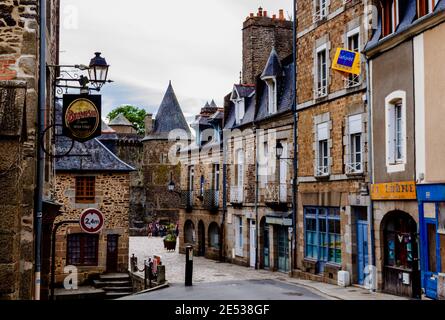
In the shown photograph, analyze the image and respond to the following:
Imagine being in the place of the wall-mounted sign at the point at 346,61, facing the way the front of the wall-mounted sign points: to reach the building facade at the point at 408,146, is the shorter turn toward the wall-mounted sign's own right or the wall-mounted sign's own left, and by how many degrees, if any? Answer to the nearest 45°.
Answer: approximately 45° to the wall-mounted sign's own left

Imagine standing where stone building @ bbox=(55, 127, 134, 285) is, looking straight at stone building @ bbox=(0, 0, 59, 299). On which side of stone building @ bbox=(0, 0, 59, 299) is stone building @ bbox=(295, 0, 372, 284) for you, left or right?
left

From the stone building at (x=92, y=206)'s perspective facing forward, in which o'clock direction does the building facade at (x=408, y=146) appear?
The building facade is roughly at 11 o'clock from the stone building.

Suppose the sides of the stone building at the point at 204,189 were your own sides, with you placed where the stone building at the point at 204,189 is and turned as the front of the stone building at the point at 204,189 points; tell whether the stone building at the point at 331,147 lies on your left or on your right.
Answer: on your left

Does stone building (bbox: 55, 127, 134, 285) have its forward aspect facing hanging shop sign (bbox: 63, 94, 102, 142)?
yes

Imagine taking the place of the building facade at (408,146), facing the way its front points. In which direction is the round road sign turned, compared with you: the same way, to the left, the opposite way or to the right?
to the left

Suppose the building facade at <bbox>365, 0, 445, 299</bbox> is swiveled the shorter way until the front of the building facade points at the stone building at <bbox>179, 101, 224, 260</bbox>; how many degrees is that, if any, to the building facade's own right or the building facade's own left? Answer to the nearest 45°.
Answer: approximately 90° to the building facade's own right

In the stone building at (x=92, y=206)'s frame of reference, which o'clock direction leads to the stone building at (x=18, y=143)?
the stone building at (x=18, y=143) is roughly at 12 o'clock from the stone building at (x=92, y=206).

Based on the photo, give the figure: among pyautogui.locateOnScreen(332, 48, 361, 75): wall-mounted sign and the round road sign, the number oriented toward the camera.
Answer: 2

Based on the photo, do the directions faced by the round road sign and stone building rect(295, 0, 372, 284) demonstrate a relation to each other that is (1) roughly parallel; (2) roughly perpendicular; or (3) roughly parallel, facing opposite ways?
roughly perpendicular

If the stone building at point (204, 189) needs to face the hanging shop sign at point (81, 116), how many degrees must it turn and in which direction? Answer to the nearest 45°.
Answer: approximately 45° to its left

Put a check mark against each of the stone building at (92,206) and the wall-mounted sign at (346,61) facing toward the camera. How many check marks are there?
2
